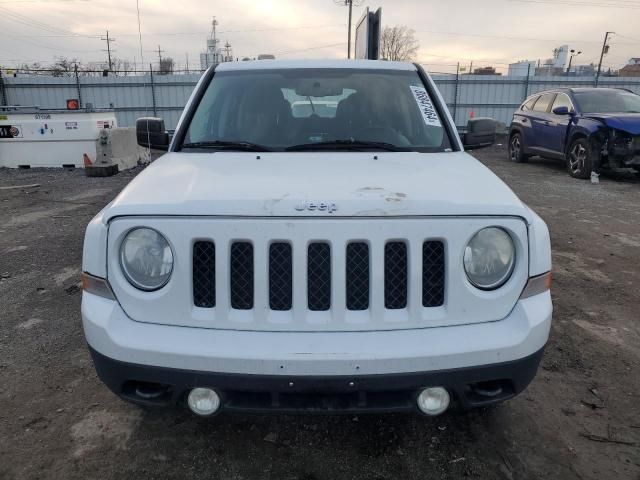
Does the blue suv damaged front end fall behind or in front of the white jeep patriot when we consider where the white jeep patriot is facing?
behind

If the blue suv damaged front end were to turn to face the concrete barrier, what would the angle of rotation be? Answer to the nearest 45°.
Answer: approximately 135° to its right

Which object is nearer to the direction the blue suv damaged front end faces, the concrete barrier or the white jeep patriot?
the white jeep patriot

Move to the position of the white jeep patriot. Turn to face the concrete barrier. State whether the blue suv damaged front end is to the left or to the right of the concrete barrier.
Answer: right

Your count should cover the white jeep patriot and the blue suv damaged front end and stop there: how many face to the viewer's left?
0

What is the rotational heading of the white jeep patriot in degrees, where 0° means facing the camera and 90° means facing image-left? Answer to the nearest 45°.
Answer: approximately 0°

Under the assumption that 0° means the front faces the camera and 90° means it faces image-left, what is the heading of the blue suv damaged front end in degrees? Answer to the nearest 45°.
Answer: approximately 315°

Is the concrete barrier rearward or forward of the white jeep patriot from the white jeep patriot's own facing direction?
rearward
